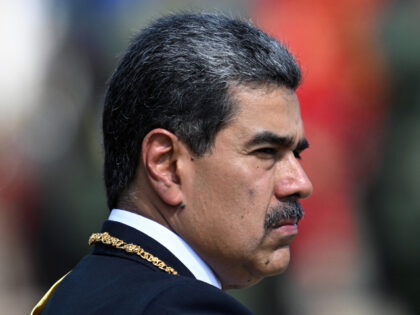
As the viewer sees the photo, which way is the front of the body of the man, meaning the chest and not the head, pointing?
to the viewer's right

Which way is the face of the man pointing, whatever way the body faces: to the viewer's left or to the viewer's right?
to the viewer's right
